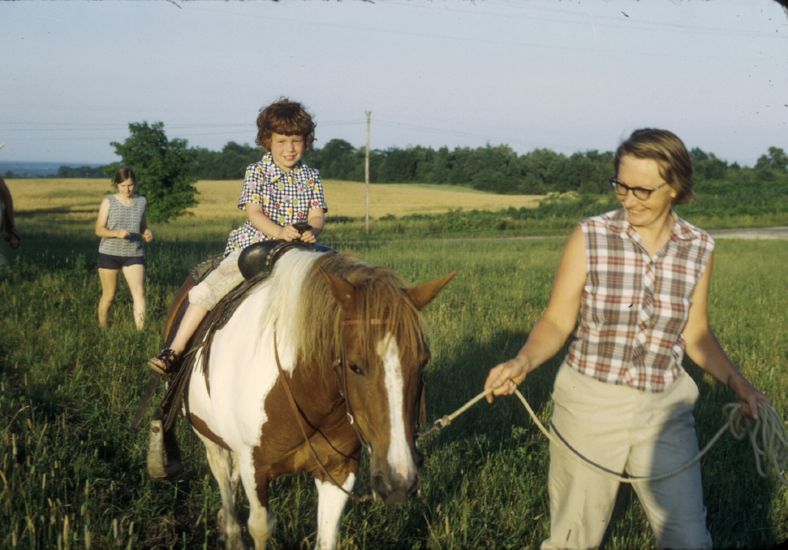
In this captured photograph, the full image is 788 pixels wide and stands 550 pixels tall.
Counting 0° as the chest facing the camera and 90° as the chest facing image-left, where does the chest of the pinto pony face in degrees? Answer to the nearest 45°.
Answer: approximately 315°

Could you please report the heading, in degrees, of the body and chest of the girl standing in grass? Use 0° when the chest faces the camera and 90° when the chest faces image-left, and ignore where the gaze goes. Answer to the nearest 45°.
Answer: approximately 0°

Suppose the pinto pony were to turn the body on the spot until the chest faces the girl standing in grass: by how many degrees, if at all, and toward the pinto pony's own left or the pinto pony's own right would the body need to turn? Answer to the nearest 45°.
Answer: approximately 135° to the pinto pony's own left

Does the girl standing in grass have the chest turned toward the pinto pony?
yes

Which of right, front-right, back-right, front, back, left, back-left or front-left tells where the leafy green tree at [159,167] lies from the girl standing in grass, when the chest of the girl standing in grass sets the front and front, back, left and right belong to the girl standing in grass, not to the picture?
back

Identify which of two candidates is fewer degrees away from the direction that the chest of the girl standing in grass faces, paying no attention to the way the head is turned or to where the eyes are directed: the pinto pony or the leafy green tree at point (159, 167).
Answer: the pinto pony

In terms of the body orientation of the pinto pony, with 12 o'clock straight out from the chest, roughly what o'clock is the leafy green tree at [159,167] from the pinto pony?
The leafy green tree is roughly at 7 o'clock from the pinto pony.
